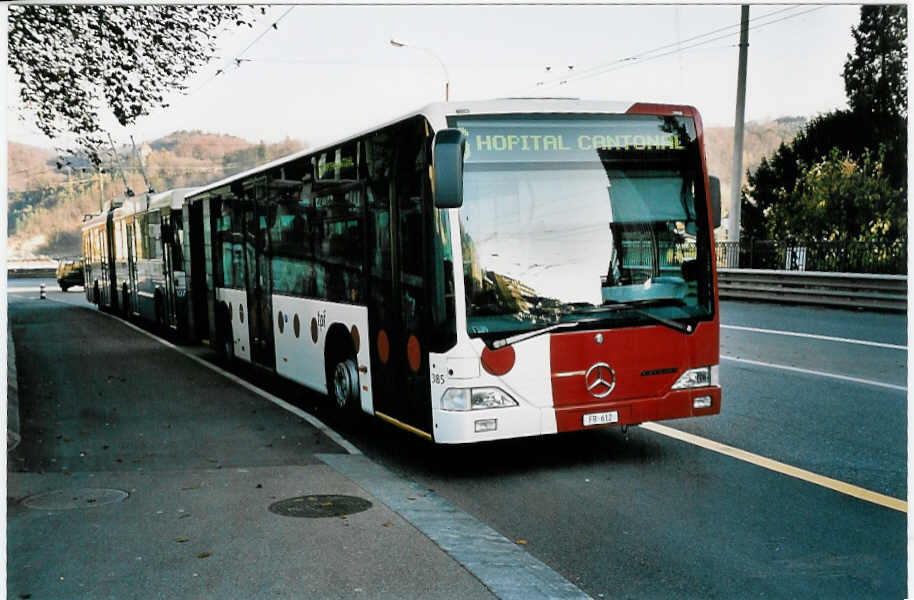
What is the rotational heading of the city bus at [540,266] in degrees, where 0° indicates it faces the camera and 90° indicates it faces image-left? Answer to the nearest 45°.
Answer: approximately 315°

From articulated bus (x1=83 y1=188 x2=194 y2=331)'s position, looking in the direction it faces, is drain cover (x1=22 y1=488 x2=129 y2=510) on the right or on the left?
on its right

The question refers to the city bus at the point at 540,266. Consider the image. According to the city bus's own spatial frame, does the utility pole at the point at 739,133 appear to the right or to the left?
on its left

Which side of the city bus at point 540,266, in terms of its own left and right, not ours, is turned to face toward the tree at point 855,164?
left

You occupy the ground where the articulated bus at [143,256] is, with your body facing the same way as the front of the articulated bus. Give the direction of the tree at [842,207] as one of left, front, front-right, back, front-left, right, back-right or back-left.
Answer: front-left

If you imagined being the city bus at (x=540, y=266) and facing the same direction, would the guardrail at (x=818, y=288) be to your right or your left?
on your left

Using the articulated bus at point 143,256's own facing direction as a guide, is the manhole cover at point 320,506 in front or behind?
in front
